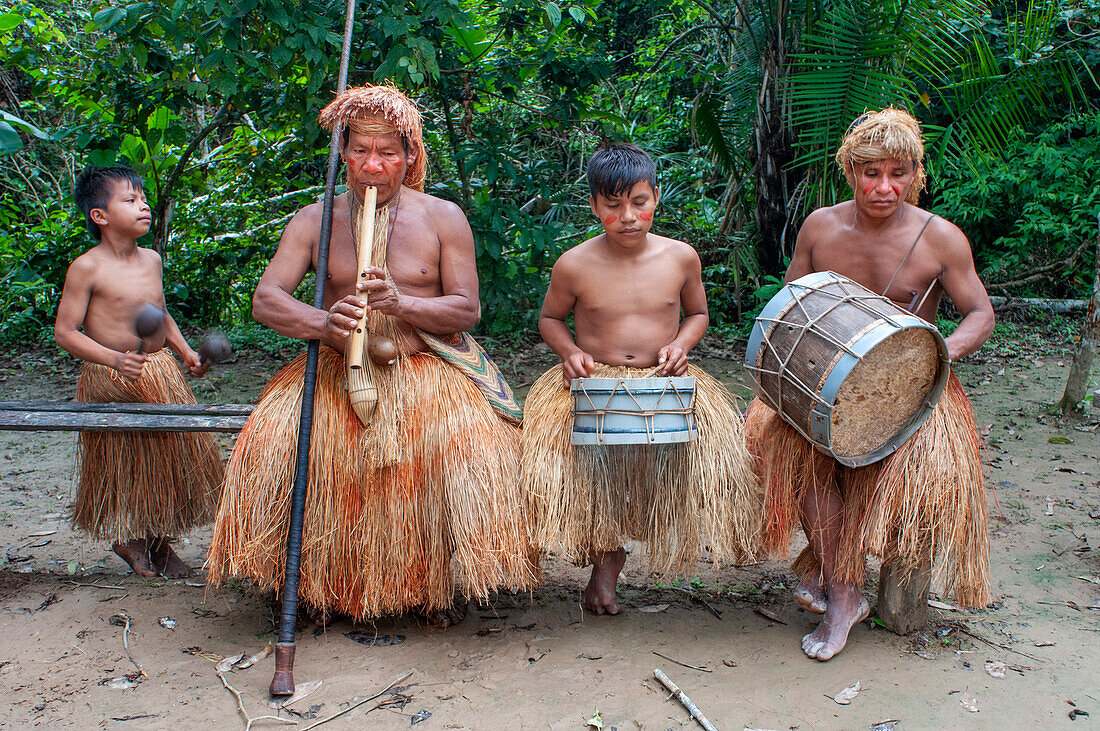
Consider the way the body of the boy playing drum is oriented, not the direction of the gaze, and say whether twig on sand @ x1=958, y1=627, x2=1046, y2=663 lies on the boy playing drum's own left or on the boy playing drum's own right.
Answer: on the boy playing drum's own left

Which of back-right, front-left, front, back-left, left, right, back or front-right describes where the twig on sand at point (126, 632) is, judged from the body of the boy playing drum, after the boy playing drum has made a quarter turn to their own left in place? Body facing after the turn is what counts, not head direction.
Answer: back

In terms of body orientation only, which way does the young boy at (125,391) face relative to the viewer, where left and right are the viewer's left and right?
facing the viewer and to the right of the viewer

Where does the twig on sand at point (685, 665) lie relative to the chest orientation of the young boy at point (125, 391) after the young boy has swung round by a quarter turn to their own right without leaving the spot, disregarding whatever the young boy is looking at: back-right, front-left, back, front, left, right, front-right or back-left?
left

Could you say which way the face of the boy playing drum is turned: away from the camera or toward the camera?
toward the camera

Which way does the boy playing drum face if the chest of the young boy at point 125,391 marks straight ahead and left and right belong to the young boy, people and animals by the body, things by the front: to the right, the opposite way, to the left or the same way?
to the right

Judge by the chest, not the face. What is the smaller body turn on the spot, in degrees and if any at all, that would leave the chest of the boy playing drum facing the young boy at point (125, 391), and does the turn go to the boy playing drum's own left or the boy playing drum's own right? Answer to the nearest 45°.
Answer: approximately 90° to the boy playing drum's own right

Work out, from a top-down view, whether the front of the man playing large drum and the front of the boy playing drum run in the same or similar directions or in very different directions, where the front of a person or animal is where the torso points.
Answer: same or similar directions

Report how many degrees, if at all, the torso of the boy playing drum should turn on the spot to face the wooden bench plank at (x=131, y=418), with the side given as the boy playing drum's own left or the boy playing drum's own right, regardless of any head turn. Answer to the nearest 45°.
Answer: approximately 90° to the boy playing drum's own right

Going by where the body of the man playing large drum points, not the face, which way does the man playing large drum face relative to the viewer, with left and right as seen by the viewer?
facing the viewer

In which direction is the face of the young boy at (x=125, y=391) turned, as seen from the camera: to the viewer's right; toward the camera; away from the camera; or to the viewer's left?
to the viewer's right

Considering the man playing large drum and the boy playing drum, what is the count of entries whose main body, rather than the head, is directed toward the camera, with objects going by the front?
2
